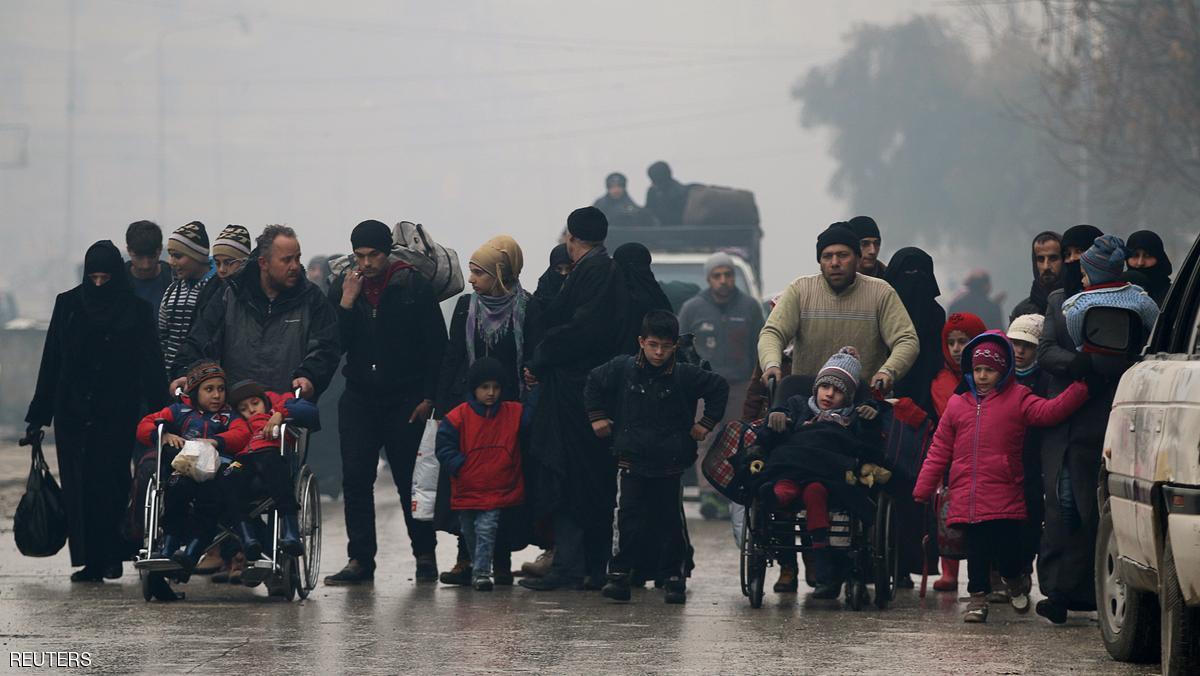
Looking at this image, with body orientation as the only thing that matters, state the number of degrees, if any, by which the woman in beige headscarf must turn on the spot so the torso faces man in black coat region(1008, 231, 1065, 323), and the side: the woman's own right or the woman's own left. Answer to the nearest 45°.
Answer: approximately 90° to the woman's own left

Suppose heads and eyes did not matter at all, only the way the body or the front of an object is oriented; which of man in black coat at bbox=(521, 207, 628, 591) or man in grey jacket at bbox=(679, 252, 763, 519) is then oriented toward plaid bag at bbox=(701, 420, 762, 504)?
the man in grey jacket

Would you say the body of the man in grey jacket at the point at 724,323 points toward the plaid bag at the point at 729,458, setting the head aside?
yes

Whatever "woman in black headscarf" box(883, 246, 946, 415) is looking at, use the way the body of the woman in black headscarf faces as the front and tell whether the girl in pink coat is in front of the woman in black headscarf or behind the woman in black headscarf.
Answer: in front

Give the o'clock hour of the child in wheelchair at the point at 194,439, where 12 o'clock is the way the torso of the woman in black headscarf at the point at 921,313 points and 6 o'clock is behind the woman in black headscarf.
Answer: The child in wheelchair is roughly at 2 o'clock from the woman in black headscarf.

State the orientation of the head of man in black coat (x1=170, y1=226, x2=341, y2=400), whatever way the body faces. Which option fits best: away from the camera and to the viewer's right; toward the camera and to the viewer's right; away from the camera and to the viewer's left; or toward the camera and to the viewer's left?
toward the camera and to the viewer's right

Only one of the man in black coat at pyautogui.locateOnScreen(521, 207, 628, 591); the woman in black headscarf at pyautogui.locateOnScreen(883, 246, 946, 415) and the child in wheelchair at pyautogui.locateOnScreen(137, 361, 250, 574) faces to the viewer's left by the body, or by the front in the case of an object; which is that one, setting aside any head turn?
the man in black coat

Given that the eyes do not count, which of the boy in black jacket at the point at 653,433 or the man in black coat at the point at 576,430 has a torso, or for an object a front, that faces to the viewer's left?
the man in black coat

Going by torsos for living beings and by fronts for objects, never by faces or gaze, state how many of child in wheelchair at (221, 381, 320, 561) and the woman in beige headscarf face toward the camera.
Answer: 2

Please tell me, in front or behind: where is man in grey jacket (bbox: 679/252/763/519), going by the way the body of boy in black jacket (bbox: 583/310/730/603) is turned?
behind

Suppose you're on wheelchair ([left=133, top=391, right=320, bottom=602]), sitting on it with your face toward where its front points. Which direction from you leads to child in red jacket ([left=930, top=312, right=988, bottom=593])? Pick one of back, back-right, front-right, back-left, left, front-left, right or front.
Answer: left

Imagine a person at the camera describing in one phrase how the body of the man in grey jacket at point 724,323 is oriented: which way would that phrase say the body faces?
toward the camera

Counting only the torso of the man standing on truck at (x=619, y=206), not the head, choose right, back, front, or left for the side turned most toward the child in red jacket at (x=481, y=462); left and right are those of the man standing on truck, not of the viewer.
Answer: front

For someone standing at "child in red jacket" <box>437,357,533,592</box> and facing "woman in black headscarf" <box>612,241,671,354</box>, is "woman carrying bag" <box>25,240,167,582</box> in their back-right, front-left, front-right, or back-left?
back-left
